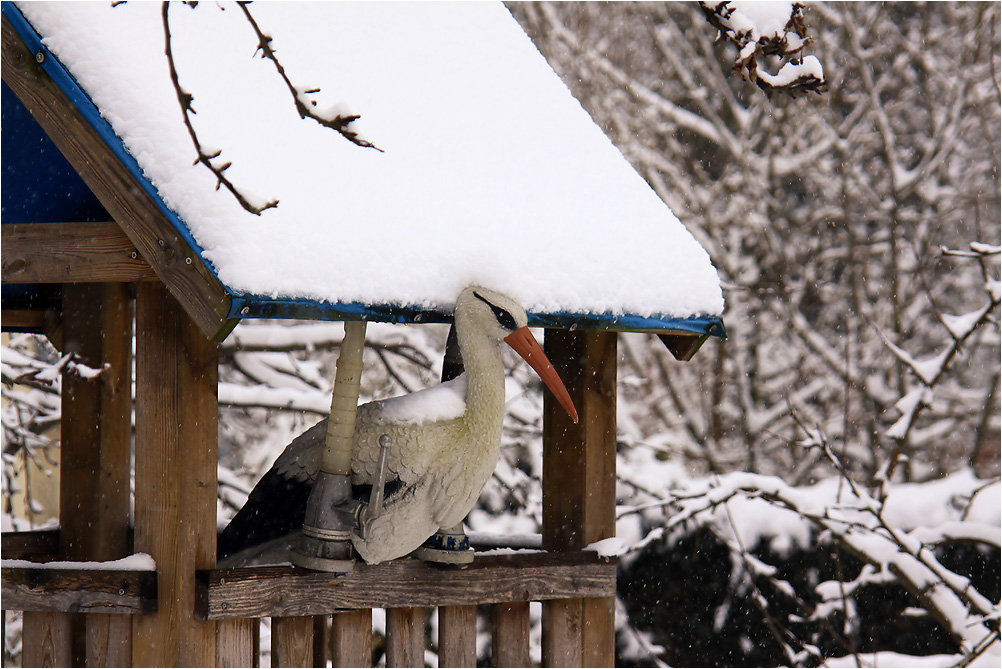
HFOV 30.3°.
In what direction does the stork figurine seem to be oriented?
to the viewer's right
